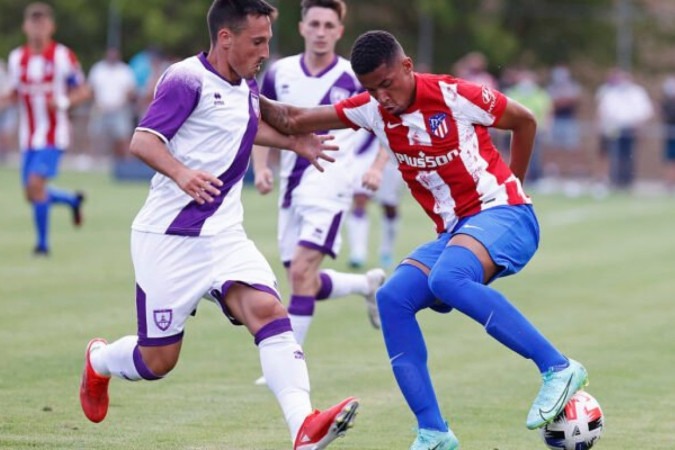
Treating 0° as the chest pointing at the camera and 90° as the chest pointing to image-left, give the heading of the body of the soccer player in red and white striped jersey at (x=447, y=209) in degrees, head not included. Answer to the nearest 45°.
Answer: approximately 45°

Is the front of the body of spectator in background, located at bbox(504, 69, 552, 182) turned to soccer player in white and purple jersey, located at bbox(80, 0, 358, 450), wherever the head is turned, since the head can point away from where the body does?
yes

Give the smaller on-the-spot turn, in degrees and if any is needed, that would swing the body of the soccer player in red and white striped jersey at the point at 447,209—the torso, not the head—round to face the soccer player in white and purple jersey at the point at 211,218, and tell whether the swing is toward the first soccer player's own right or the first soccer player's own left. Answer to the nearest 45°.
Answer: approximately 45° to the first soccer player's own right

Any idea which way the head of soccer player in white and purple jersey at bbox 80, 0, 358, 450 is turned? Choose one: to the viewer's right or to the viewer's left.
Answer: to the viewer's right

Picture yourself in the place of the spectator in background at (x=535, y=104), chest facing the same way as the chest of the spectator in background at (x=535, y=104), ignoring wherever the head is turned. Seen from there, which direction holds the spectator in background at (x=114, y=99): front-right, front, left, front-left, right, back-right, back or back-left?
right

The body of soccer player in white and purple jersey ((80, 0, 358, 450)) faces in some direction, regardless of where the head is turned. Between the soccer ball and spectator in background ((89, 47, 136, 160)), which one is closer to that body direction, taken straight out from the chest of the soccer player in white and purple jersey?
the soccer ball

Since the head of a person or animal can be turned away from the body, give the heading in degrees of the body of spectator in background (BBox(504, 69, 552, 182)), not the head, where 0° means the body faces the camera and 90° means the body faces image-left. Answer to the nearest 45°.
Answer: approximately 0°

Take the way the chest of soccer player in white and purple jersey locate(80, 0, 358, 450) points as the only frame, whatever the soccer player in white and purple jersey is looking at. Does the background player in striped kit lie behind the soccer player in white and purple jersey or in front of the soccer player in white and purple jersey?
behind

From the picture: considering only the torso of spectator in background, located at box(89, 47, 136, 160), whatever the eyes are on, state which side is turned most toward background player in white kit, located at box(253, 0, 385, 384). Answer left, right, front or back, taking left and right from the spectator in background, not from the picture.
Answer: front

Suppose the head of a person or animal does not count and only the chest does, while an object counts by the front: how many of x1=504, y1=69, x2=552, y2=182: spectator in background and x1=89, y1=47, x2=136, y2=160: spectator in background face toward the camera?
2

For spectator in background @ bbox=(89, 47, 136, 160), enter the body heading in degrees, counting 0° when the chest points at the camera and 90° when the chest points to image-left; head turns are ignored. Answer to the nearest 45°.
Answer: approximately 0°
